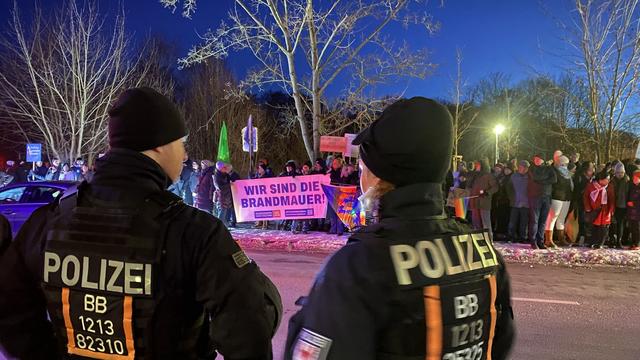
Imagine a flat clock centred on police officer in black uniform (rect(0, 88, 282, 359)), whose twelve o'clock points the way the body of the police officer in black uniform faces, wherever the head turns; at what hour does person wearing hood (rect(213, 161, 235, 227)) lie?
The person wearing hood is roughly at 11 o'clock from the police officer in black uniform.

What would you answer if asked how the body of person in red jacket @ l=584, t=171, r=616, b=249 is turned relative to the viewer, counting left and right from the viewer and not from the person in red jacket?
facing the viewer and to the left of the viewer

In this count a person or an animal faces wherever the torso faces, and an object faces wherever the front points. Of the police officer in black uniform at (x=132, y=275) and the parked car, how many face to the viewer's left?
1

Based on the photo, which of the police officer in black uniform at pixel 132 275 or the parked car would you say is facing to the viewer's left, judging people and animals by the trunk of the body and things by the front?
the parked car

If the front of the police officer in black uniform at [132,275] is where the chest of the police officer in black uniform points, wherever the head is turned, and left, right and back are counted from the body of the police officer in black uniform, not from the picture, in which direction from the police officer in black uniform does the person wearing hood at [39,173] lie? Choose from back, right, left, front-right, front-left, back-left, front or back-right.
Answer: front-left

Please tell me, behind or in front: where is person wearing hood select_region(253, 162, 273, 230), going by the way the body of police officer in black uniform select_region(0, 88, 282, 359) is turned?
in front

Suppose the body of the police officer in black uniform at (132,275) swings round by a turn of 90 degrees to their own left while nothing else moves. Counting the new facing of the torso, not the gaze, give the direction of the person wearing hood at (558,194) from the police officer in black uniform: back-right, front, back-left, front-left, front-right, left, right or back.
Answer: right

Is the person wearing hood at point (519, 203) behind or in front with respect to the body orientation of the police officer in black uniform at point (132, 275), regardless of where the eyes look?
in front

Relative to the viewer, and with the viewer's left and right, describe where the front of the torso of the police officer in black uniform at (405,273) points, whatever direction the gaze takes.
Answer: facing away from the viewer and to the left of the viewer

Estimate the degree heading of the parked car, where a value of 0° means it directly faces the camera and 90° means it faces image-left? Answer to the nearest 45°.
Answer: approximately 90°

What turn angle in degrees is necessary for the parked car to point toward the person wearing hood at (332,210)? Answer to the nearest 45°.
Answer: approximately 180°

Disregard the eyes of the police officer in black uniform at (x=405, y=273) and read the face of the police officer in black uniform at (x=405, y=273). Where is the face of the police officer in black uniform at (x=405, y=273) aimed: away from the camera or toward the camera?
away from the camera

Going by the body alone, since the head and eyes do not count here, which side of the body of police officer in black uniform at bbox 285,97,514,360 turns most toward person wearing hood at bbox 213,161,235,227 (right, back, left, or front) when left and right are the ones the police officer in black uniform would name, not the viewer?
front
